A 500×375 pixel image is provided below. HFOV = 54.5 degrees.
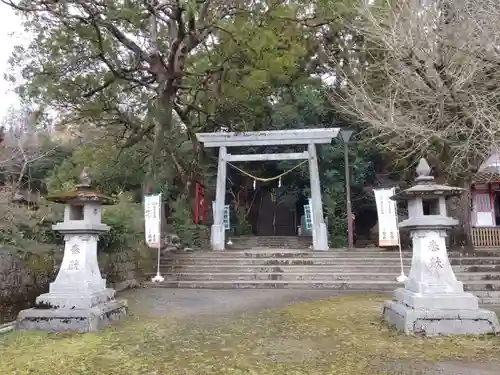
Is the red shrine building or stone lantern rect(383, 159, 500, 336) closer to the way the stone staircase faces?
the stone lantern

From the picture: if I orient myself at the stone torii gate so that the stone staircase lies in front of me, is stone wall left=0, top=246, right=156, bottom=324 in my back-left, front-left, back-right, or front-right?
front-right

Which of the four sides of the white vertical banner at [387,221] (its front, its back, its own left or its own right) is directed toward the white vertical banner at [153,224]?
right

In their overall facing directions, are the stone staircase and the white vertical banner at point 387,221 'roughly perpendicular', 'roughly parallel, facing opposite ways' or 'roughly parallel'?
roughly parallel

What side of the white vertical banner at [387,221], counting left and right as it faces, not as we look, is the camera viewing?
front

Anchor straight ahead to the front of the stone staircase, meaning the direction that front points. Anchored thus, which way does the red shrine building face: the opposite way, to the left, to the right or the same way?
the same way

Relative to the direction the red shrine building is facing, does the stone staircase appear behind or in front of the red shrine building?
in front

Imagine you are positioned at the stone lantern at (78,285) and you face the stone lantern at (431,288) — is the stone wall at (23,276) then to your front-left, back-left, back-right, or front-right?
back-left

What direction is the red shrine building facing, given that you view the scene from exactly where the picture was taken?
facing the viewer

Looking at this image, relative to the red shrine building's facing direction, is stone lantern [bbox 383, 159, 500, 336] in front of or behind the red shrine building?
in front

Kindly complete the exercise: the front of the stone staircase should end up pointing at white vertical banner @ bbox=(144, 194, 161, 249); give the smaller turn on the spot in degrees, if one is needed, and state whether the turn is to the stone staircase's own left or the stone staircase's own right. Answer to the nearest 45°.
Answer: approximately 90° to the stone staircase's own right

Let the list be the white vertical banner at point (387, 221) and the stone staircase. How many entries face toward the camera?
2

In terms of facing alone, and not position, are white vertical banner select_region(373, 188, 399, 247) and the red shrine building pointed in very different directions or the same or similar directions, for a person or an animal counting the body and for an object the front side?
same or similar directions

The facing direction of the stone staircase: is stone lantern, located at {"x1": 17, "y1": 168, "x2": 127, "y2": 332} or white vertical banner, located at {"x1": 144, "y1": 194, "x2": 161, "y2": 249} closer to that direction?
the stone lantern
